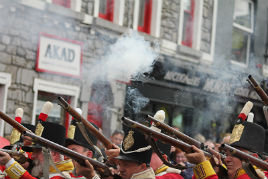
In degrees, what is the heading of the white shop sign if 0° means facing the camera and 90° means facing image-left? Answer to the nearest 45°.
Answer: approximately 315°

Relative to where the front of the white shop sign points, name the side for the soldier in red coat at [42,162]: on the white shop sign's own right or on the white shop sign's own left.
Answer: on the white shop sign's own right
